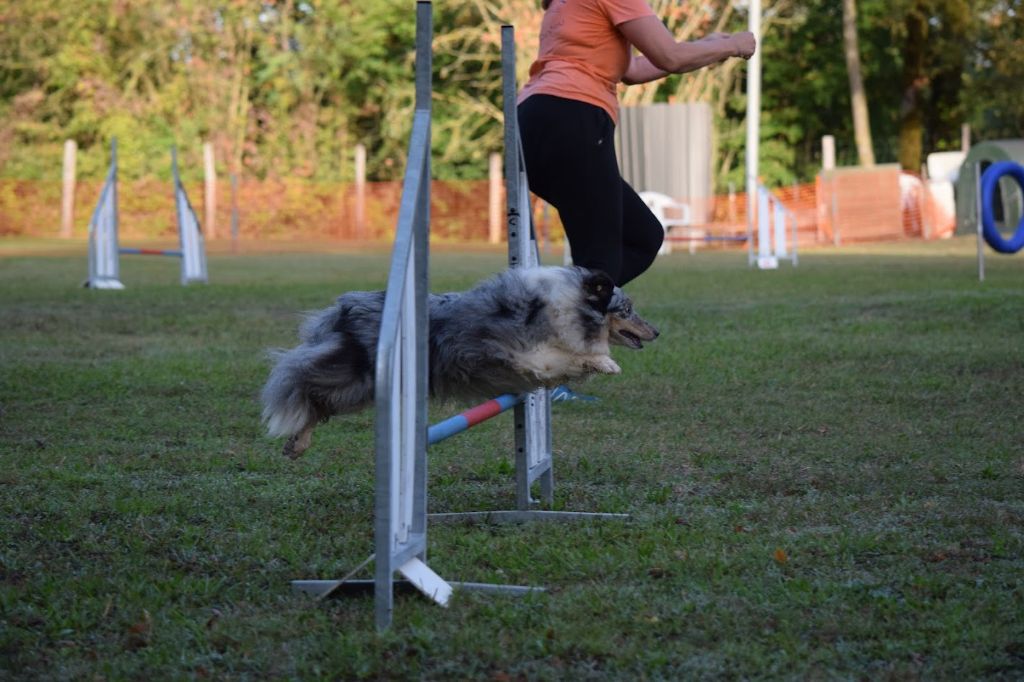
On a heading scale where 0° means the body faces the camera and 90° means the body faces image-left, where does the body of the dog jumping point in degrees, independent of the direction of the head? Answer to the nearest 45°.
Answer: approximately 270°

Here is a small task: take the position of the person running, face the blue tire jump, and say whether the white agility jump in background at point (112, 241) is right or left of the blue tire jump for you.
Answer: left

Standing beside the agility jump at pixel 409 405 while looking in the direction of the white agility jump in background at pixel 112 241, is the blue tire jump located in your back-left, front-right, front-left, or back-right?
front-right

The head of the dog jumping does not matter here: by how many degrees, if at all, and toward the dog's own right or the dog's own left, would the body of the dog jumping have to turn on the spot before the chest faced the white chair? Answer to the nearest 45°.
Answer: approximately 90° to the dog's own left

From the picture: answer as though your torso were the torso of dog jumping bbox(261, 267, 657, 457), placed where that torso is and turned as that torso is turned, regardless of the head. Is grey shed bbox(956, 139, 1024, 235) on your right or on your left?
on your left

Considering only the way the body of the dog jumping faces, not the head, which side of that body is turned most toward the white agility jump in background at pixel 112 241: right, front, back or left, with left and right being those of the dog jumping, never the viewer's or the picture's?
left
